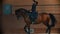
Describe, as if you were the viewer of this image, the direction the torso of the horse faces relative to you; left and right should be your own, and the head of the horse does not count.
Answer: facing to the left of the viewer
